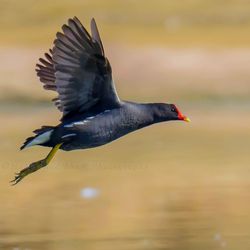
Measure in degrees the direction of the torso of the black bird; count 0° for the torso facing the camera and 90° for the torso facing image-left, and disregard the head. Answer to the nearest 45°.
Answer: approximately 270°
